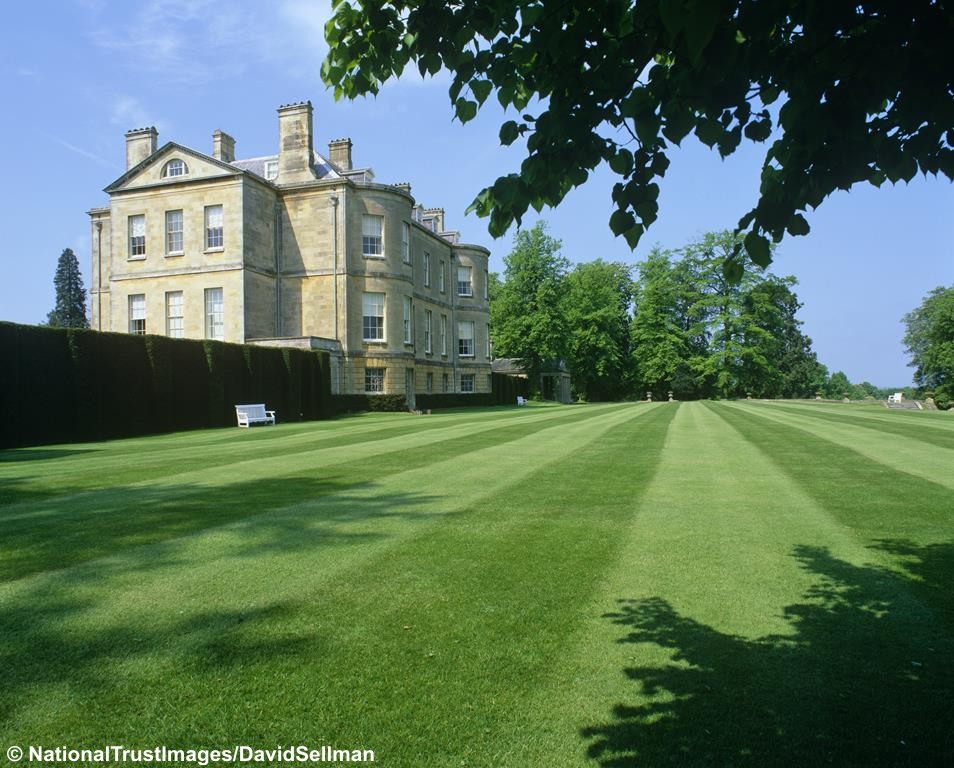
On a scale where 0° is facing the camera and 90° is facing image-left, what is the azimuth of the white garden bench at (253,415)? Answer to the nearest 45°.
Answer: approximately 315°

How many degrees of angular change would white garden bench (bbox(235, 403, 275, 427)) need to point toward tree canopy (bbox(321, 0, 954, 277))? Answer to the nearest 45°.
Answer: approximately 45° to its right

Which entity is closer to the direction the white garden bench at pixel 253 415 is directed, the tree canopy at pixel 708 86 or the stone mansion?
the tree canopy

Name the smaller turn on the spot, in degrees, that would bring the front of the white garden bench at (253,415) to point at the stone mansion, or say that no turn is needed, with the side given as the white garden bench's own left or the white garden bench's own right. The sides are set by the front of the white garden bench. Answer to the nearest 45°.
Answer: approximately 135° to the white garden bench's own left

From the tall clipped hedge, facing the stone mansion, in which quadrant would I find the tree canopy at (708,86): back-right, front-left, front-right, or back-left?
back-right
